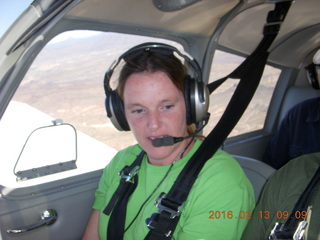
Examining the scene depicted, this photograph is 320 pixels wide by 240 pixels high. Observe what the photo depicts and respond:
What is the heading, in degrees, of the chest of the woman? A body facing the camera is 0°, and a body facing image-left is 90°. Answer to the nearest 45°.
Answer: approximately 45°
